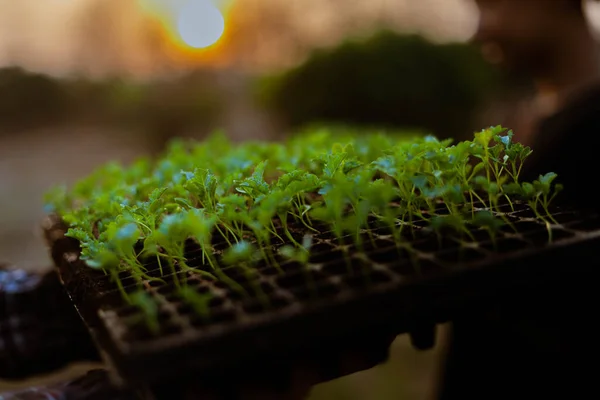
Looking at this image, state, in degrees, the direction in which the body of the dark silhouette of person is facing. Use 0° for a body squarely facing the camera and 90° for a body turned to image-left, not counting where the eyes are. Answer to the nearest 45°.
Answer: approximately 90°
